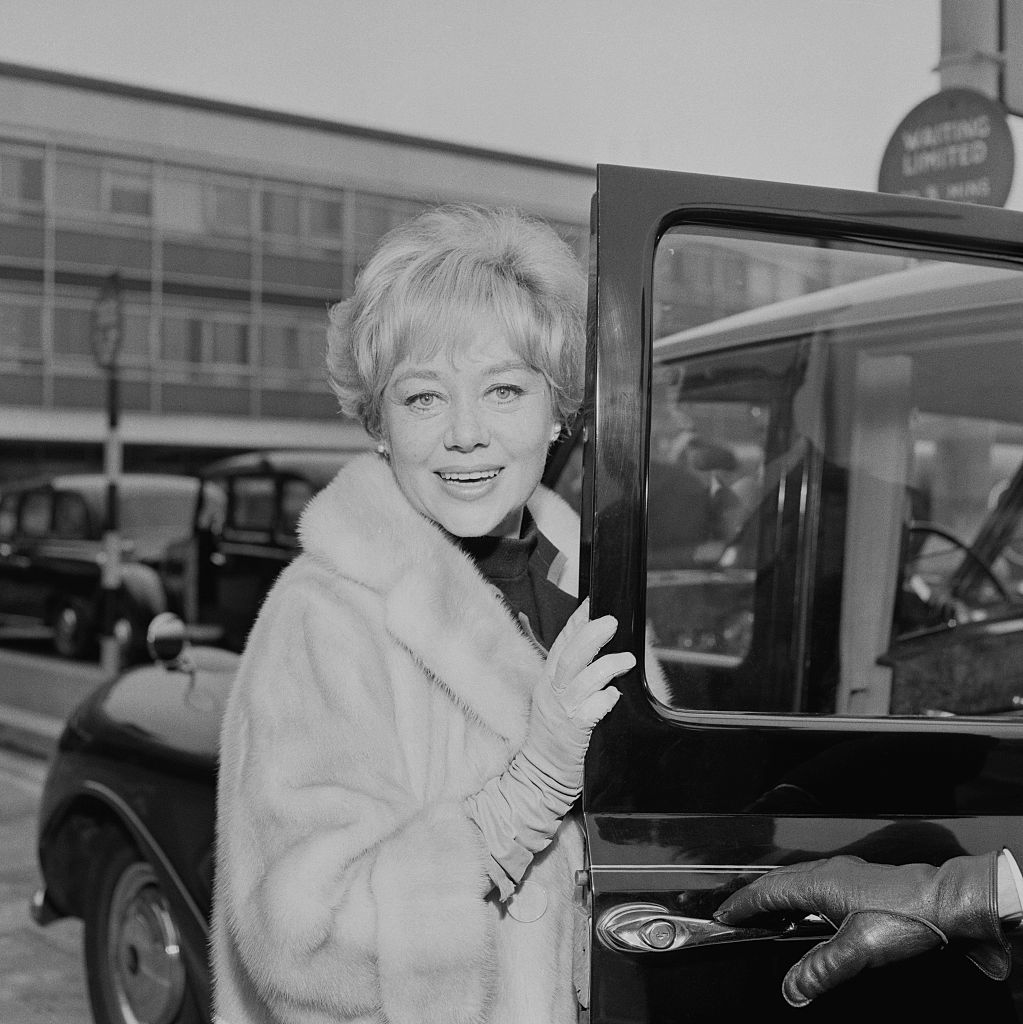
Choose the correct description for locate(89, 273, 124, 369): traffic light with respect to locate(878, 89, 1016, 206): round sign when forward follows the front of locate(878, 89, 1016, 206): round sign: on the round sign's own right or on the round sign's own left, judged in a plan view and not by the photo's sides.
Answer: on the round sign's own right

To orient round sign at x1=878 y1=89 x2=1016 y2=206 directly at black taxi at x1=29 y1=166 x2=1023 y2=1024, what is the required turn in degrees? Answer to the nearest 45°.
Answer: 0° — it already faces it

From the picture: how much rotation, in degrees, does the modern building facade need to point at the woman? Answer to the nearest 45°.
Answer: approximately 45° to its right

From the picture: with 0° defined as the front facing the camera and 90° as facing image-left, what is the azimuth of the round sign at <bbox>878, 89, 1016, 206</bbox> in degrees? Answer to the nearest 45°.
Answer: approximately 0°

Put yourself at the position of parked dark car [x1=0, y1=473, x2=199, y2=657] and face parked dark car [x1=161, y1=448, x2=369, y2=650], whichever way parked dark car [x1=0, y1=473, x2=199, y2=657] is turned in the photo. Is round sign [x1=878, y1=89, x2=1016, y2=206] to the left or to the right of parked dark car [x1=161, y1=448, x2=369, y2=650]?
right

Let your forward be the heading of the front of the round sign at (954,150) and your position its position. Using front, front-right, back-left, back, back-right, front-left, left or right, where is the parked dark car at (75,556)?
back-right

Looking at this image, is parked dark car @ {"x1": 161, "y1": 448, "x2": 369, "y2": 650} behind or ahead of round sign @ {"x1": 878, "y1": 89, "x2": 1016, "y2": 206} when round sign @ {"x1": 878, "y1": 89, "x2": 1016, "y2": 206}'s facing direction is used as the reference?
behind

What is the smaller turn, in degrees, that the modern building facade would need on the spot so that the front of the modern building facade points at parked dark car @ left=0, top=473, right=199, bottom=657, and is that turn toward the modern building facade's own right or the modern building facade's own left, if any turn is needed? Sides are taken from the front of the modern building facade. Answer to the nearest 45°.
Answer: approximately 45° to the modern building facade's own right

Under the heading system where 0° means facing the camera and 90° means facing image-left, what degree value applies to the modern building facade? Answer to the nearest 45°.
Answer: approximately 315°
